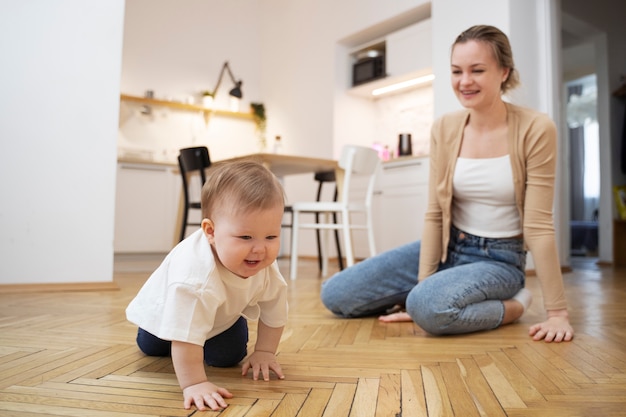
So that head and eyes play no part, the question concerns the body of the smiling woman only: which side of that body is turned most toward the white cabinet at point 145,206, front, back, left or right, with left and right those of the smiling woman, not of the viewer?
right

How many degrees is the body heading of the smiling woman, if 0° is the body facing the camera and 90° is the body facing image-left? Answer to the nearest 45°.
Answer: approximately 45°

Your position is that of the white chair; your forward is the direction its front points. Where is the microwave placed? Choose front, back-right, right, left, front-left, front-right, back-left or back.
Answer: back-right
